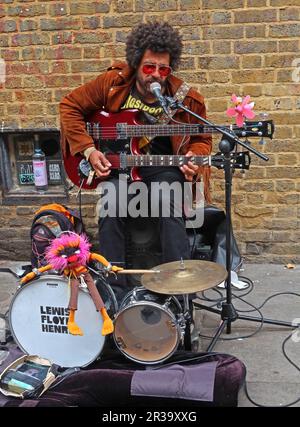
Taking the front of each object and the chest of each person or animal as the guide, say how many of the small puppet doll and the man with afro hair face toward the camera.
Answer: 2

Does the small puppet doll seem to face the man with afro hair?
no

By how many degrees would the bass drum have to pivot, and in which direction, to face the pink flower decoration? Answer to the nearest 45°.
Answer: approximately 90° to its left

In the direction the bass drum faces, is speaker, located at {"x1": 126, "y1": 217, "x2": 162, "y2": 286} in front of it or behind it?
behind

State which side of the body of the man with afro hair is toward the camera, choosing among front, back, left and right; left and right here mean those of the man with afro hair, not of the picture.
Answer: front

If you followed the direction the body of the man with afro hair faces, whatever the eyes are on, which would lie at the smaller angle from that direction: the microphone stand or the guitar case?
the guitar case

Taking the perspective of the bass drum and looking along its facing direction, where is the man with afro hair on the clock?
The man with afro hair is roughly at 7 o'clock from the bass drum.

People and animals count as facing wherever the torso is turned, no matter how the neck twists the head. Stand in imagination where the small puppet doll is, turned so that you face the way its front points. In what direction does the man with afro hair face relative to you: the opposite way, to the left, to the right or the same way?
the same way

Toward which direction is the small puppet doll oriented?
toward the camera

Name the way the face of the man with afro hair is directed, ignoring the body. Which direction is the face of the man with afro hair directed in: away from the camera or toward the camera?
toward the camera

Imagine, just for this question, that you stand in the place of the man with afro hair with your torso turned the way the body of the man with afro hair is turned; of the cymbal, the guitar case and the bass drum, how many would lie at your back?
0

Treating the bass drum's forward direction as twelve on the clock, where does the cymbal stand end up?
The cymbal stand is roughly at 9 o'clock from the bass drum.

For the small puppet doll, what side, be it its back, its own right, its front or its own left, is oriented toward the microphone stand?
left

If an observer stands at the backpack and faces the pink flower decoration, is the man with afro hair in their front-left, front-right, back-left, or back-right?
front-left

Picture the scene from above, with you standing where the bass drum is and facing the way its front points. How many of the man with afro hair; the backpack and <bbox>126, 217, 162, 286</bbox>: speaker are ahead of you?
0

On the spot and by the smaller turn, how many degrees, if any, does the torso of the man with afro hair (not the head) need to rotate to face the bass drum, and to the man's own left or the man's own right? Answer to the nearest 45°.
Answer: approximately 45° to the man's own right
